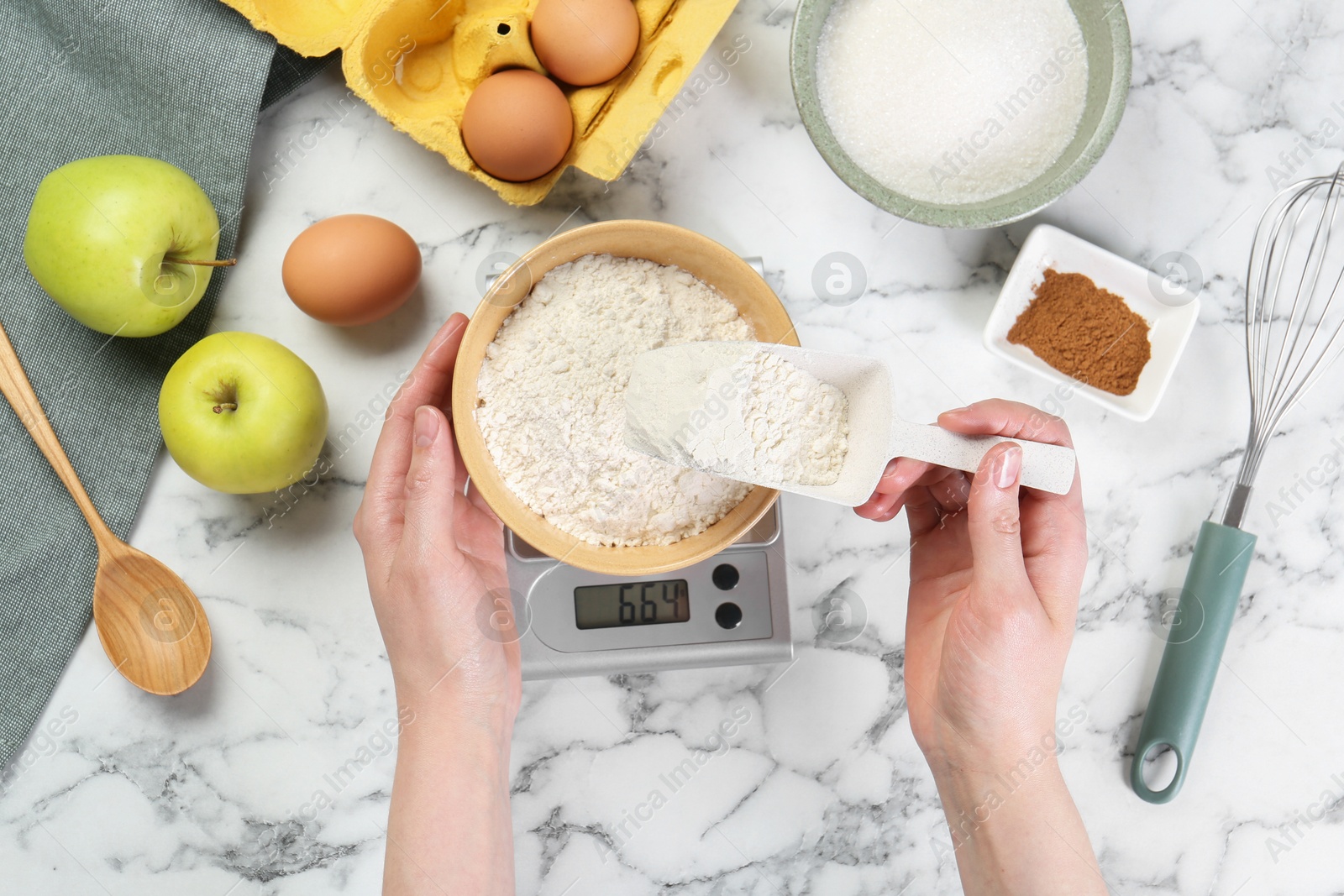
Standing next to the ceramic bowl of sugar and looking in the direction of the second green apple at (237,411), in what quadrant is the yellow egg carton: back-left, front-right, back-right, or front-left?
front-right

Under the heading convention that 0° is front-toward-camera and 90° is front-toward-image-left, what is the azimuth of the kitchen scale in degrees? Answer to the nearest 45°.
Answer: approximately 0°

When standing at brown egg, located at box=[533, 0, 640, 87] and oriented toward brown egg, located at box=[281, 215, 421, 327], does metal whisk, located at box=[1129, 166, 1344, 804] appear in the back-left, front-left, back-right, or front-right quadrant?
back-left

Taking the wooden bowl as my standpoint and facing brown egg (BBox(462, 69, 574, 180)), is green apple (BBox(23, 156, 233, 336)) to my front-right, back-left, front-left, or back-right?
front-left

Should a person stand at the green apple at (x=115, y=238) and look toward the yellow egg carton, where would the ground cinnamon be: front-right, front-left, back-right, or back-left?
front-right

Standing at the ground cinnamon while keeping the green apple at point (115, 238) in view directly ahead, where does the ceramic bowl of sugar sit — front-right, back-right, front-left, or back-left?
front-right
